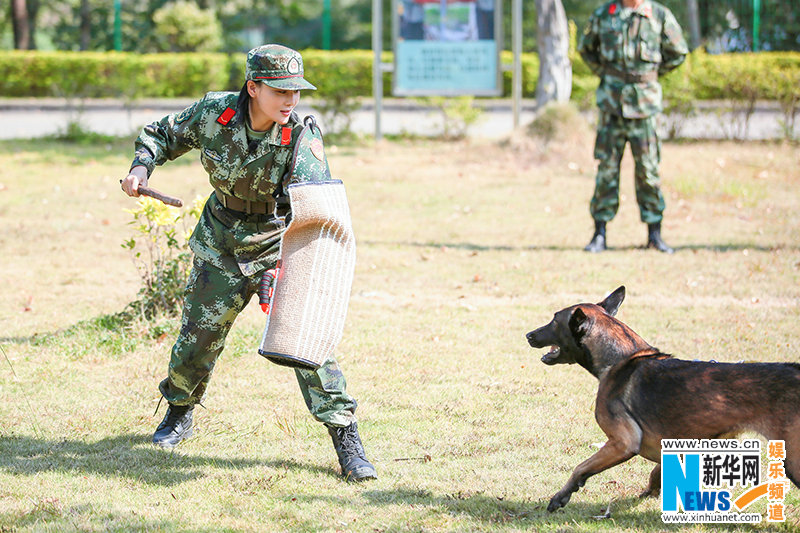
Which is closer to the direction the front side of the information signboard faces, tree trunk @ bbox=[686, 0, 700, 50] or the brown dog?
the brown dog

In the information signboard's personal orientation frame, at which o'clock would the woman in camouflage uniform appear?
The woman in camouflage uniform is roughly at 12 o'clock from the information signboard.

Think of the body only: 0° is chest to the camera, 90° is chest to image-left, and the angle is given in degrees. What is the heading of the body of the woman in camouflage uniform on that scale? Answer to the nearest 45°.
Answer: approximately 315°

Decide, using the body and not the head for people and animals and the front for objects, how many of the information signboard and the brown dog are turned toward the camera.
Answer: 1

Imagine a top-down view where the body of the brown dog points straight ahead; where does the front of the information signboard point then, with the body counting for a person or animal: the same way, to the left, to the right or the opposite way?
to the left

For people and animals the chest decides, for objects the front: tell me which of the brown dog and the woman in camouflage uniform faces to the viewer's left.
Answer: the brown dog

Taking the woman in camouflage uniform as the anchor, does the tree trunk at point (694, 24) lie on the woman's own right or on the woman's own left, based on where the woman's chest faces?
on the woman's own left

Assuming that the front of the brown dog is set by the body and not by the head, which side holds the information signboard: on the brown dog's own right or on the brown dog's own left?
on the brown dog's own right

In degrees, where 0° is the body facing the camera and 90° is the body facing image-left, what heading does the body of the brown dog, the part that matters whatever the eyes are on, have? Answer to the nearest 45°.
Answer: approximately 90°

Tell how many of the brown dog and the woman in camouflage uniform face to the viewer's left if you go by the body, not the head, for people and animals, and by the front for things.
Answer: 1

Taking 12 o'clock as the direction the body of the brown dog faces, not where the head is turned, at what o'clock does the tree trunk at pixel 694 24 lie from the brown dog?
The tree trunk is roughly at 3 o'clock from the brown dog.

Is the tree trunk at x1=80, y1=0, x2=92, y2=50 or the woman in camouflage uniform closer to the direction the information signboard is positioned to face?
the woman in camouflage uniform

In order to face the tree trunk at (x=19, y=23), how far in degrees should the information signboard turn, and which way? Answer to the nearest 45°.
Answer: approximately 135° to its right
